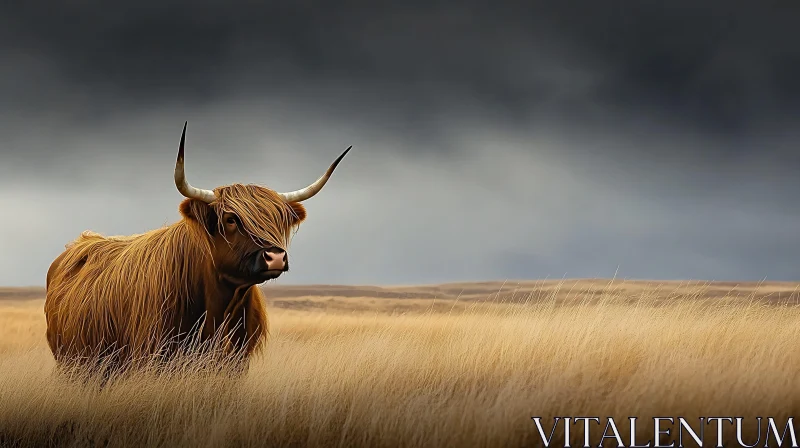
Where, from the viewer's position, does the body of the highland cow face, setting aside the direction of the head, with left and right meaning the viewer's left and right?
facing the viewer and to the right of the viewer
